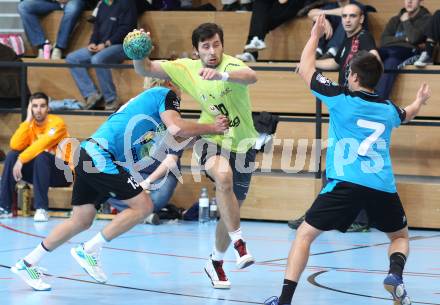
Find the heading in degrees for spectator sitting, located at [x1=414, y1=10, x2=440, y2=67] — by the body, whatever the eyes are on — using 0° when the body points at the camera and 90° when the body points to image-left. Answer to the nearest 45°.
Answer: approximately 45°

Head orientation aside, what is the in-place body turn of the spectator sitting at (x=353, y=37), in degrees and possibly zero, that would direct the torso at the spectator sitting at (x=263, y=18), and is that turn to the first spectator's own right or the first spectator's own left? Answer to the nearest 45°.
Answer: approximately 90° to the first spectator's own right

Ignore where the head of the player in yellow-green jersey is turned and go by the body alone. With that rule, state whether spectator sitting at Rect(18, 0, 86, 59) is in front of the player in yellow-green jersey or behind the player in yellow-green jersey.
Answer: behind
